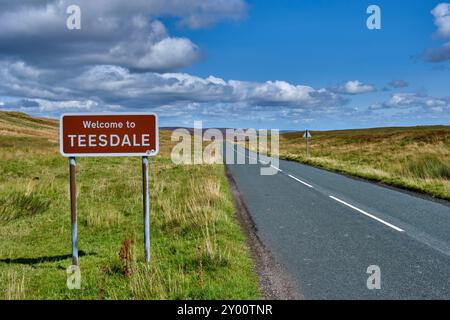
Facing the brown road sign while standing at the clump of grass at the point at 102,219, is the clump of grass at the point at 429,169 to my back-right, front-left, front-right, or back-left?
back-left

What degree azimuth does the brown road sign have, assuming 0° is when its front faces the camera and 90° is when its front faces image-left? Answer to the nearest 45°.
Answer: approximately 0°

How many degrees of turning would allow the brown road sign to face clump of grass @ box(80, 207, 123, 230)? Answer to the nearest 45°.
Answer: approximately 180°

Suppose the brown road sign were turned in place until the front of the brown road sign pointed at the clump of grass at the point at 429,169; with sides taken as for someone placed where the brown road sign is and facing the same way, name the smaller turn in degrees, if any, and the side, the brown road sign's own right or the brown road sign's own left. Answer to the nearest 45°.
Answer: approximately 135° to the brown road sign's own left
